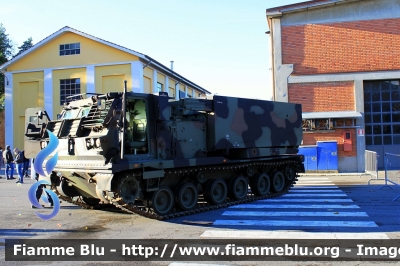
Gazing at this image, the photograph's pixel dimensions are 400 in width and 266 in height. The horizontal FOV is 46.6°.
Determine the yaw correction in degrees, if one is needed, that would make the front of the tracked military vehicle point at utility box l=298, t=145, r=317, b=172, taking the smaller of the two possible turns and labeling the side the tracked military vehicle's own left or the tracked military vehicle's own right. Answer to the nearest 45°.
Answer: approximately 180°

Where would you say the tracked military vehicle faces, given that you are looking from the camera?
facing the viewer and to the left of the viewer

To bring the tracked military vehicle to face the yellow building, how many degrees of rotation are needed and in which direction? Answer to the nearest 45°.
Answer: approximately 135° to its right

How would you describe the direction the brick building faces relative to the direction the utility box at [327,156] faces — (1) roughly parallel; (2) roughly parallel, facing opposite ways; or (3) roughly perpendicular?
roughly parallel

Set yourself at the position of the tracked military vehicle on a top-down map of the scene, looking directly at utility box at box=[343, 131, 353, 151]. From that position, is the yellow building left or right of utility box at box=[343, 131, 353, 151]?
left

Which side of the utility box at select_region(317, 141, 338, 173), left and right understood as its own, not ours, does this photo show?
front

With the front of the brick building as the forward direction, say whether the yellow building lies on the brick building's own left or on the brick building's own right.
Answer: on the brick building's own right

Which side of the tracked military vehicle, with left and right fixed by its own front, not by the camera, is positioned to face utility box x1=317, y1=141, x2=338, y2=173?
back

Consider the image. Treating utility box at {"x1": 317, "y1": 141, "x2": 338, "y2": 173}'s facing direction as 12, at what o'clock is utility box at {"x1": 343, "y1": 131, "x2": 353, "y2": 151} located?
utility box at {"x1": 343, "y1": 131, "x2": 353, "y2": 151} is roughly at 8 o'clock from utility box at {"x1": 317, "y1": 141, "x2": 338, "y2": 173}.

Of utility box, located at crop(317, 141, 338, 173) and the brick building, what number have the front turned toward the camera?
2

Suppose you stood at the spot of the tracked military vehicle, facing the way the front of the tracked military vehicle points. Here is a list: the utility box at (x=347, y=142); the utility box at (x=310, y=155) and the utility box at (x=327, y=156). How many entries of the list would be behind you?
3

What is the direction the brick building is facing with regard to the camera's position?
facing the viewer
